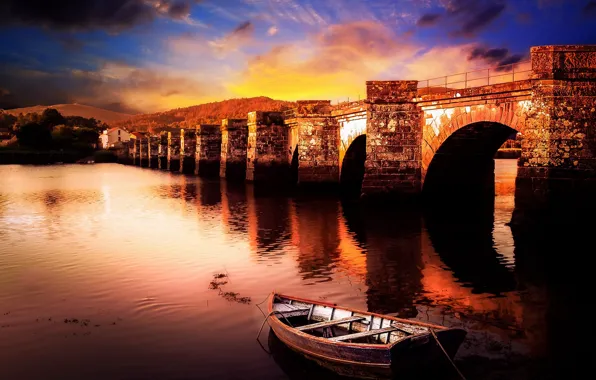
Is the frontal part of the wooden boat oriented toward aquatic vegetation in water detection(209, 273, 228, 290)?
yes

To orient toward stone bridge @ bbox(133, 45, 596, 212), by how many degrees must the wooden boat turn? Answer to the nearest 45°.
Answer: approximately 45° to its right

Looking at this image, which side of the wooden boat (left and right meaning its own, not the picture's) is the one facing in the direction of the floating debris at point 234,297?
front

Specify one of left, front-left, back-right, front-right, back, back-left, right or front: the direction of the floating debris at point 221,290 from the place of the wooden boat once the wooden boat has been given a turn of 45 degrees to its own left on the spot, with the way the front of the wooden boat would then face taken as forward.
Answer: front-right

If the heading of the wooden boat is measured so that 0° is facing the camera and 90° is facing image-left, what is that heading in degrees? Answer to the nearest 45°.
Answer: approximately 135°

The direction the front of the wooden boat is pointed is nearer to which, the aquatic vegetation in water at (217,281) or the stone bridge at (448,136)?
the aquatic vegetation in water
